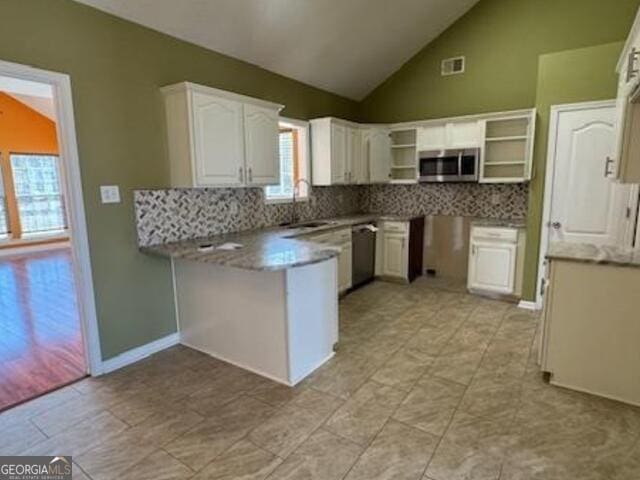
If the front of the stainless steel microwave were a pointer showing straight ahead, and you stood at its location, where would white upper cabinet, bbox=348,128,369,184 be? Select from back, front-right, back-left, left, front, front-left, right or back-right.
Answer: right

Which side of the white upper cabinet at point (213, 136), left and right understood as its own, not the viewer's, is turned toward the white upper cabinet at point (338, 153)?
left

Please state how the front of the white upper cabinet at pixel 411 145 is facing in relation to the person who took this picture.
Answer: facing the viewer

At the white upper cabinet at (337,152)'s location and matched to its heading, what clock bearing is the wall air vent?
The wall air vent is roughly at 10 o'clock from the white upper cabinet.

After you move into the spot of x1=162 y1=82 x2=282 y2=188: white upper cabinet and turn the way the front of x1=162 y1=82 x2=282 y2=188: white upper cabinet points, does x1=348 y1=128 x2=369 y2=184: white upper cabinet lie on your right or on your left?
on your left

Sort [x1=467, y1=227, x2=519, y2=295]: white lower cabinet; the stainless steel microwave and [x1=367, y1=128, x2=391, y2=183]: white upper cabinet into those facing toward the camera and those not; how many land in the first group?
3

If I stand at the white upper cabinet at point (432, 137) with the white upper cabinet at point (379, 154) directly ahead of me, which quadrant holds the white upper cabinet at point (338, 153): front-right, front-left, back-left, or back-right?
front-left

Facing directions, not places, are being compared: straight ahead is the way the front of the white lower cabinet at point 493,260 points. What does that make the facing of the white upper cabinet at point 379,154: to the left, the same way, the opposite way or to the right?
the same way

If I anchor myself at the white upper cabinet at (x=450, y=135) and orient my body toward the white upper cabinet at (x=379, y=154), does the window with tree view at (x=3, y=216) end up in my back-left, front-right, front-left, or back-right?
front-left

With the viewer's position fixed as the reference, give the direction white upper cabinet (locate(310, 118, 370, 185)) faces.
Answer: facing the viewer and to the right of the viewer

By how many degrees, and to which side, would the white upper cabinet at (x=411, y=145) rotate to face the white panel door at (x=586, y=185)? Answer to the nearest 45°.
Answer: approximately 90° to its left

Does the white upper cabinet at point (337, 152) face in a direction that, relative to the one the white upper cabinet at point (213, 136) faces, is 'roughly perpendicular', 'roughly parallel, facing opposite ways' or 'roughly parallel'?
roughly parallel

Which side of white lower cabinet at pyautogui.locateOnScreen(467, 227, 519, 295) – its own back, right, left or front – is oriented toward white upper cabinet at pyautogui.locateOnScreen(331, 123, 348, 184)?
right

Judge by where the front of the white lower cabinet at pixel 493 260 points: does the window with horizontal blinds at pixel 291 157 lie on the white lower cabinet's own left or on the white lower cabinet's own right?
on the white lower cabinet's own right

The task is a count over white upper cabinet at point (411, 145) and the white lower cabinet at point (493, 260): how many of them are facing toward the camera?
2

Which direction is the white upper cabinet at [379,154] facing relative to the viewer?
toward the camera
